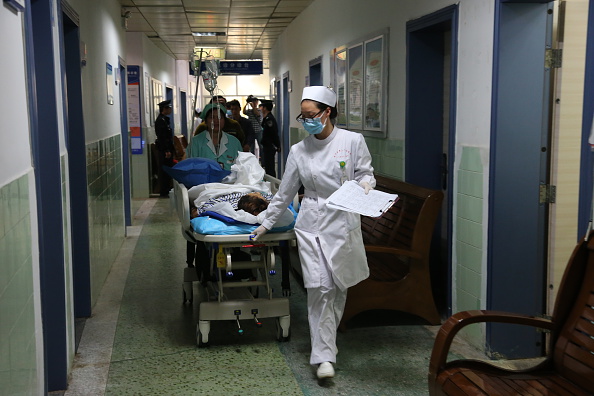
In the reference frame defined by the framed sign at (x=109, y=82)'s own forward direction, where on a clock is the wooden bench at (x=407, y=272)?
The wooden bench is roughly at 2 o'clock from the framed sign.

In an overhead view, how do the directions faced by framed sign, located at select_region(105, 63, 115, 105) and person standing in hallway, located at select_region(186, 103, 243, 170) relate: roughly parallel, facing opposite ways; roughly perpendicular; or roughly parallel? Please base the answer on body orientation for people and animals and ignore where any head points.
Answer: roughly perpendicular

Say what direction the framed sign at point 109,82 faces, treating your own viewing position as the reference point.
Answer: facing to the right of the viewer

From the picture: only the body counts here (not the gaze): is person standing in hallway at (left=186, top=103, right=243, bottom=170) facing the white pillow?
yes

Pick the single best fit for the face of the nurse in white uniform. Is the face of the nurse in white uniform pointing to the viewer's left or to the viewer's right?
to the viewer's left

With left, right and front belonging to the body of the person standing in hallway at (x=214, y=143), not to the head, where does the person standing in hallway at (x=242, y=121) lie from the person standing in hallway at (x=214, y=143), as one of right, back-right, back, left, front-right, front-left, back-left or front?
back

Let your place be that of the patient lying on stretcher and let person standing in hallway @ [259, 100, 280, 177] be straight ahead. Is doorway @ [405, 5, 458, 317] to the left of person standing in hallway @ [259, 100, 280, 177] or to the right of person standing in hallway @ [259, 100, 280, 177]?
right
